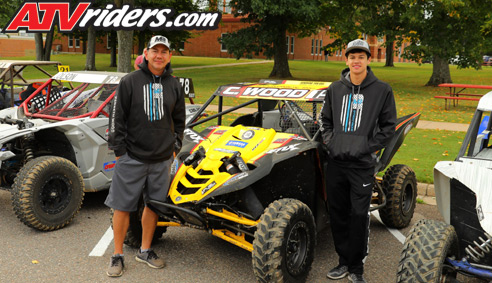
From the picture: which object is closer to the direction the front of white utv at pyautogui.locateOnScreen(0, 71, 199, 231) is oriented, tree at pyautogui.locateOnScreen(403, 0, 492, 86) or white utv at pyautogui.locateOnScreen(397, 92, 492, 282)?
the white utv

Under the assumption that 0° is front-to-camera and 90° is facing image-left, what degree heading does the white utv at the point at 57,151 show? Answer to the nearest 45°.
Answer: approximately 45°

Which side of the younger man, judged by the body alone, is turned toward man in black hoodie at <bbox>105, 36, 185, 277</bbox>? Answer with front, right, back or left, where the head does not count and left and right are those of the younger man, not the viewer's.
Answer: right

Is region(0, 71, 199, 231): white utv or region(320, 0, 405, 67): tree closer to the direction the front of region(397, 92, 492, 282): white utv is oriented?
the white utv

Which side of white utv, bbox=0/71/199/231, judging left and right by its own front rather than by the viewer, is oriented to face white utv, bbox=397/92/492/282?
left

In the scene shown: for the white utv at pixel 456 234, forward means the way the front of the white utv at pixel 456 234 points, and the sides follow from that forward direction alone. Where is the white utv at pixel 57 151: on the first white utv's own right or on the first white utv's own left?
on the first white utv's own right

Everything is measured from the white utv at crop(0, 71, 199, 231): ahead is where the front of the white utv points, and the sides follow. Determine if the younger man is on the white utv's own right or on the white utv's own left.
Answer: on the white utv's own left

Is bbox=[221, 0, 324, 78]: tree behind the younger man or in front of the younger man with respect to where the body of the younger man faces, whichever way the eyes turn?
behind

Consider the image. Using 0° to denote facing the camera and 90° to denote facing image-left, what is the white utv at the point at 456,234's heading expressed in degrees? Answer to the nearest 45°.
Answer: approximately 45°
